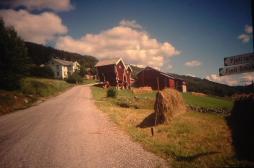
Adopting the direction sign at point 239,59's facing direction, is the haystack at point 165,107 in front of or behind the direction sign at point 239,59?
behind

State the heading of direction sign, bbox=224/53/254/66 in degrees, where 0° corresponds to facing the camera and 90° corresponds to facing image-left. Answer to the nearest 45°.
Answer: approximately 0°
